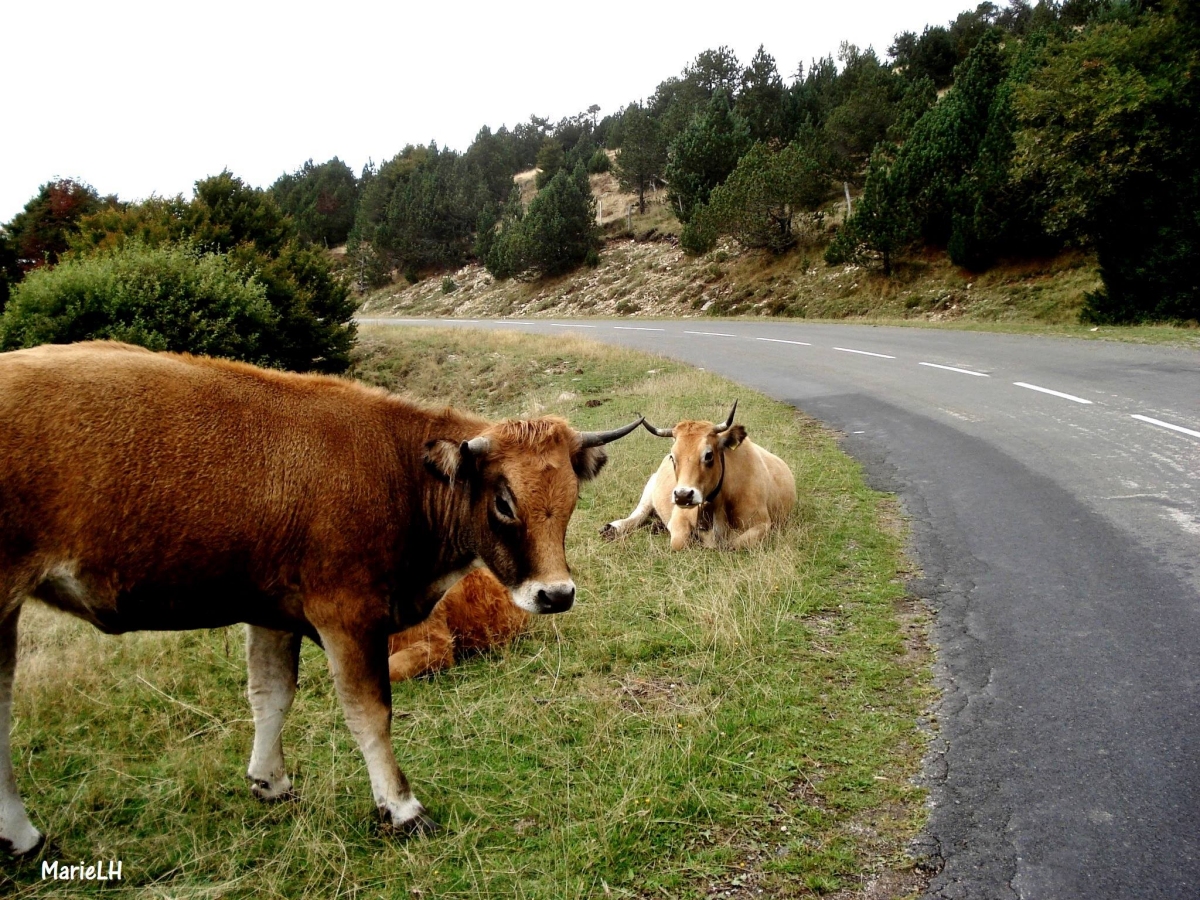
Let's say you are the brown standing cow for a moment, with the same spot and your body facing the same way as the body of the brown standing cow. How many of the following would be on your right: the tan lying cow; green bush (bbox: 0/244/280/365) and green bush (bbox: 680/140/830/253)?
0

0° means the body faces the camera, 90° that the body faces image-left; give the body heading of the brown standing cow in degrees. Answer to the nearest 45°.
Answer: approximately 270°

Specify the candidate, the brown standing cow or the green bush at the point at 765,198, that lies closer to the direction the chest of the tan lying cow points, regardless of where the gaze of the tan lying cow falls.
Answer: the brown standing cow

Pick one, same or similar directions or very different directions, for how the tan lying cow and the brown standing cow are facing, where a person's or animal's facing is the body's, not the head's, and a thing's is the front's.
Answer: very different directions

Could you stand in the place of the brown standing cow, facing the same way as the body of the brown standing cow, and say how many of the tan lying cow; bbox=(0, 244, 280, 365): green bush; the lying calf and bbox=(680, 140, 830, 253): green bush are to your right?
0

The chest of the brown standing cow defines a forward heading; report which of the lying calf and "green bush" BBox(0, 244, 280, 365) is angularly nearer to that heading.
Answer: the lying calf

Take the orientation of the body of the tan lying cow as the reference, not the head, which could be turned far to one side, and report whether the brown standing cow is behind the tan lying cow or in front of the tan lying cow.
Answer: in front

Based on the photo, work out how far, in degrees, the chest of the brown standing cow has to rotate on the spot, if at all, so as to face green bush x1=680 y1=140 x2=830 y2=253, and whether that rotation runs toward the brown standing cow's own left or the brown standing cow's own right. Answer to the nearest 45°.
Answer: approximately 45° to the brown standing cow's own left

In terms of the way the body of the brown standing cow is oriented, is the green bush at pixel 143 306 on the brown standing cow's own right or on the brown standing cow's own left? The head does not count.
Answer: on the brown standing cow's own left

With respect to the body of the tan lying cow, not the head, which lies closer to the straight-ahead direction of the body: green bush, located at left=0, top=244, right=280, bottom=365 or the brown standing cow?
the brown standing cow

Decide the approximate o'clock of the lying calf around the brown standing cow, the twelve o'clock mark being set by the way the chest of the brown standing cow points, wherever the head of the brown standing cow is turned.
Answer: The lying calf is roughly at 10 o'clock from the brown standing cow.

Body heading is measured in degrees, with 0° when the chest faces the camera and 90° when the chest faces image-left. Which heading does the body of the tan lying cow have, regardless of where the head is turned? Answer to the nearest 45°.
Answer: approximately 45°

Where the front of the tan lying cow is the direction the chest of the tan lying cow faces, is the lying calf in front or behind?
in front

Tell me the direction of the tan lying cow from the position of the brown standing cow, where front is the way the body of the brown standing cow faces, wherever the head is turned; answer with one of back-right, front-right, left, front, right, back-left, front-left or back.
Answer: front-left

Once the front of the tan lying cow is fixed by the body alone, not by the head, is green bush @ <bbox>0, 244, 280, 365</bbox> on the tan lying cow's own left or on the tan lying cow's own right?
on the tan lying cow's own right

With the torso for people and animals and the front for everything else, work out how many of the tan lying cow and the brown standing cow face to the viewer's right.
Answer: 1
